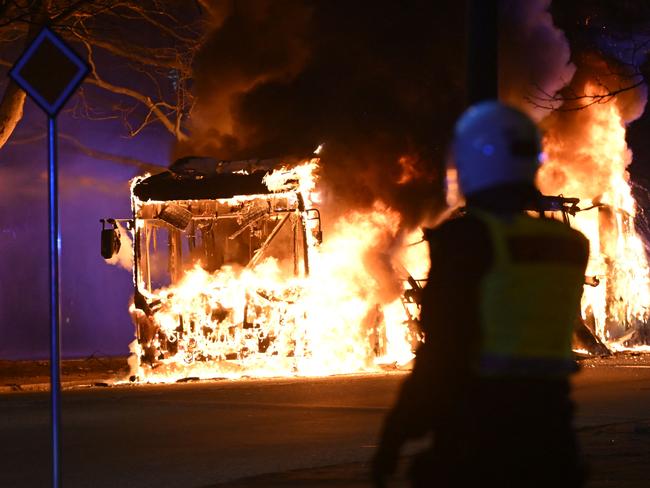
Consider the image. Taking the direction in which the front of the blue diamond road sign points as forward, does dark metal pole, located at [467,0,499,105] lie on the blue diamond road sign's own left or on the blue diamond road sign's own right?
on the blue diamond road sign's own left

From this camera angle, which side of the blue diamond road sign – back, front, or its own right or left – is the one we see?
front

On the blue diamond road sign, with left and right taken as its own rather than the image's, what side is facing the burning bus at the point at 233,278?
back

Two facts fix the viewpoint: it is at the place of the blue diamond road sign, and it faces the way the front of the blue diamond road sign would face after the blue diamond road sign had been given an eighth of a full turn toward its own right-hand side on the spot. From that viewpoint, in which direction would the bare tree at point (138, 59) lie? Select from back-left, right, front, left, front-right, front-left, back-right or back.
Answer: back-right
